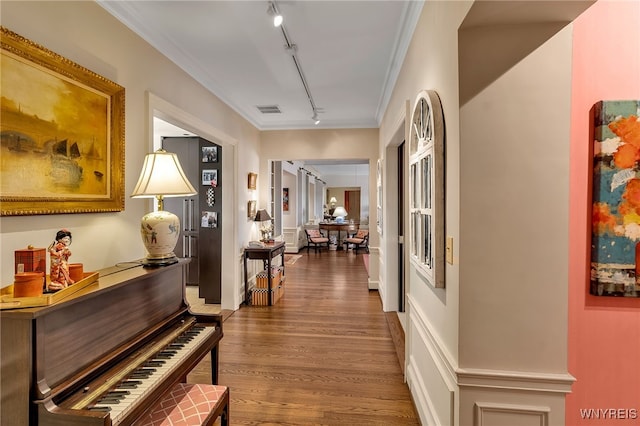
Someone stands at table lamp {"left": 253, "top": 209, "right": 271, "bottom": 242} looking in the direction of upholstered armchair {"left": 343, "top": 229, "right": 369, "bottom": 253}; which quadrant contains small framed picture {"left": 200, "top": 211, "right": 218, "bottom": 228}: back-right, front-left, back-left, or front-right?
back-left

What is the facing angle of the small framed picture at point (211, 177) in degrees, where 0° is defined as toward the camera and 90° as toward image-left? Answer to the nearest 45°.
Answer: approximately 0°

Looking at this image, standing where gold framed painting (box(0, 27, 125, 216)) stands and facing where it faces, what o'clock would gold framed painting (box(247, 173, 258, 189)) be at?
gold framed painting (box(247, 173, 258, 189)) is roughly at 9 o'clock from gold framed painting (box(0, 27, 125, 216)).

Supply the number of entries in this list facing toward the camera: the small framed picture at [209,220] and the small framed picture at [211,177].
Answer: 2

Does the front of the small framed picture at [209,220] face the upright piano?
yes

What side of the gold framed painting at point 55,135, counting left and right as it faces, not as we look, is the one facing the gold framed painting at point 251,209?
left
